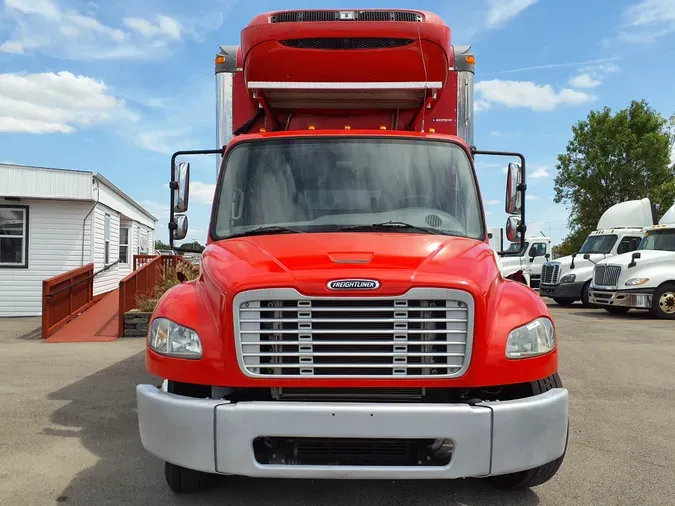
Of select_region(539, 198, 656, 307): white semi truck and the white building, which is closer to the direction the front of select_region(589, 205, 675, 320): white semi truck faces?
the white building

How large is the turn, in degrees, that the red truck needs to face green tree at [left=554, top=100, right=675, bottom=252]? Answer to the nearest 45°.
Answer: approximately 135° to its left

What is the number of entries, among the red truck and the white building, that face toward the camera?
1

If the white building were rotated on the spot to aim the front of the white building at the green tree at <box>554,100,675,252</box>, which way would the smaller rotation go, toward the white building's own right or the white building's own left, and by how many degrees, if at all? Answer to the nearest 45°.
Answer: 0° — it already faces it

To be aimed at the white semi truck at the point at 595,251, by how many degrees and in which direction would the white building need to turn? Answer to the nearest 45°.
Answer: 0° — it already faces it

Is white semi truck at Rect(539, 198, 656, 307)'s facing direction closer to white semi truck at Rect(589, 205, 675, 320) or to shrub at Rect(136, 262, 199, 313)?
the shrub

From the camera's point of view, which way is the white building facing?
to the viewer's right

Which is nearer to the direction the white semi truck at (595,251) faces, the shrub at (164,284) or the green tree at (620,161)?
the shrub
